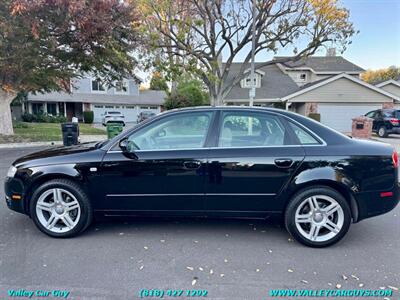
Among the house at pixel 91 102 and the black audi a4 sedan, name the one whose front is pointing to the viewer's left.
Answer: the black audi a4 sedan

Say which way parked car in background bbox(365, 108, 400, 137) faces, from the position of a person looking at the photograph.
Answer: facing away from the viewer and to the left of the viewer

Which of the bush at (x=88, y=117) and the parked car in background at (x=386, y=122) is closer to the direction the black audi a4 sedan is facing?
the bush

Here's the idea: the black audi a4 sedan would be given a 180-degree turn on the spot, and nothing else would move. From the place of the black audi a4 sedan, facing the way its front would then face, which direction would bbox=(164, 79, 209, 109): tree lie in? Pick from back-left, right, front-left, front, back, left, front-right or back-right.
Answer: left

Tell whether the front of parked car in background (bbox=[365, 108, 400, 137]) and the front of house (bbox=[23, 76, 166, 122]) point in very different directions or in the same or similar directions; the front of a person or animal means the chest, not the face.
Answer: very different directions

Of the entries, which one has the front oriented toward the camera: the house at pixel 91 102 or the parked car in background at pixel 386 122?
the house

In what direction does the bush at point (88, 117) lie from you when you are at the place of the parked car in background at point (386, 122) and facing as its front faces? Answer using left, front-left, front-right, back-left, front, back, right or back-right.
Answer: front-left

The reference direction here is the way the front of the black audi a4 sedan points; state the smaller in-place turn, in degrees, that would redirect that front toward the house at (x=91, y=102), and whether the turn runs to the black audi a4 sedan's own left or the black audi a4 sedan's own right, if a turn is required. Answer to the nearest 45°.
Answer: approximately 45° to the black audi a4 sedan's own right

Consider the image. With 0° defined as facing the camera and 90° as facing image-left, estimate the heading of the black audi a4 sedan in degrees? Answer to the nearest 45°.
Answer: approximately 90°

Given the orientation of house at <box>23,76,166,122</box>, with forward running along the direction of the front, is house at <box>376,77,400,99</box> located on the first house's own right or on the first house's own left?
on the first house's own left

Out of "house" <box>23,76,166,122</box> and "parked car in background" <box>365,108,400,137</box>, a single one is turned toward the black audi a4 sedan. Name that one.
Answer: the house

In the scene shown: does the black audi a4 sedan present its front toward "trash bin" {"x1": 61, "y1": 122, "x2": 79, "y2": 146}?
no

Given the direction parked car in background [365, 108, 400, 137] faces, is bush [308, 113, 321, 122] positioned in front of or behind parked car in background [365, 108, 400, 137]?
in front

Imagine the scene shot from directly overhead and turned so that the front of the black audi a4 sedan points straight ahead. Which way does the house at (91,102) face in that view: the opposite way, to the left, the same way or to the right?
to the left

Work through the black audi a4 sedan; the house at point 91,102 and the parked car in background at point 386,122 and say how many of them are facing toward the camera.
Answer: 1

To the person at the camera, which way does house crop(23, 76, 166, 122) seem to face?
facing the viewer
